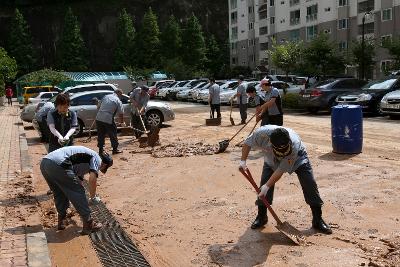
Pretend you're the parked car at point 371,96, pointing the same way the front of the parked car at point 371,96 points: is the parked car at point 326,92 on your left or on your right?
on your right

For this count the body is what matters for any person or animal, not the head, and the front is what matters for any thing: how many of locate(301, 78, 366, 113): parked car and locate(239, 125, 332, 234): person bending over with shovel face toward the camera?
1

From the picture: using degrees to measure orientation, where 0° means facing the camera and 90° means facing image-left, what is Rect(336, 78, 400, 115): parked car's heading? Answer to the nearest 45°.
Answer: approximately 45°

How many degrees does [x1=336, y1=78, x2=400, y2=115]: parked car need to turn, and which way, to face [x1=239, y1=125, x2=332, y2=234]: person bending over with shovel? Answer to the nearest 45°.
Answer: approximately 45° to its left

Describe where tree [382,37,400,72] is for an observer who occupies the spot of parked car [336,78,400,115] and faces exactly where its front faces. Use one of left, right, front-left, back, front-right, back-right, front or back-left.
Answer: back-right

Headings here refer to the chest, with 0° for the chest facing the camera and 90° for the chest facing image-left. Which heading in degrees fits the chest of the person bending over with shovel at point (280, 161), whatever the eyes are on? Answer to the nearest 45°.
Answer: approximately 0°

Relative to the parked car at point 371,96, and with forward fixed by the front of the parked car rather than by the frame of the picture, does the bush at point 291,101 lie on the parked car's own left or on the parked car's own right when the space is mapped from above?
on the parked car's own right

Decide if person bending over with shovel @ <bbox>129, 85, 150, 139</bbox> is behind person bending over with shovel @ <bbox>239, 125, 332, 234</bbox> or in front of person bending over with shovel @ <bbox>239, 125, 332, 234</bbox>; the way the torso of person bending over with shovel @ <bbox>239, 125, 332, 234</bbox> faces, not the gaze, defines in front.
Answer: behind
